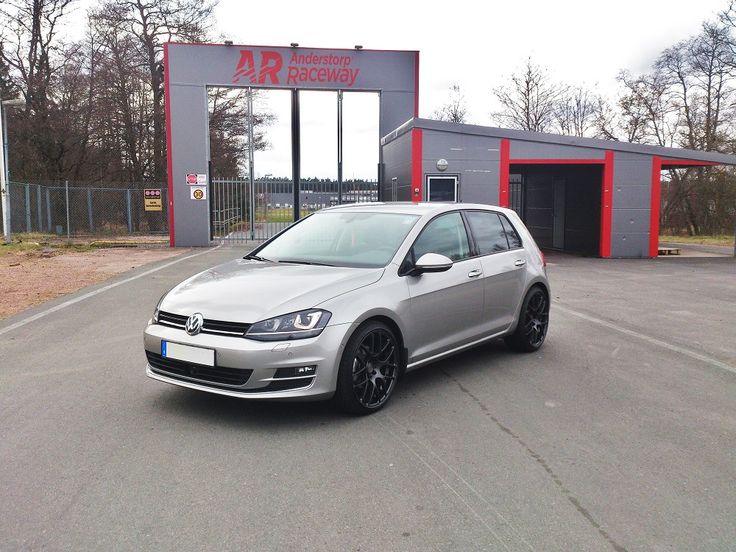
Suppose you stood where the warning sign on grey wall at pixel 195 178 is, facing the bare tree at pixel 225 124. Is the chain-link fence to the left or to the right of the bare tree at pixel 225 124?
left

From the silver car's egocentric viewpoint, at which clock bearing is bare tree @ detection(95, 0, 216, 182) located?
The bare tree is roughly at 4 o'clock from the silver car.

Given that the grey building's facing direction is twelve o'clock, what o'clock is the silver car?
The silver car is roughly at 12 o'clock from the grey building.

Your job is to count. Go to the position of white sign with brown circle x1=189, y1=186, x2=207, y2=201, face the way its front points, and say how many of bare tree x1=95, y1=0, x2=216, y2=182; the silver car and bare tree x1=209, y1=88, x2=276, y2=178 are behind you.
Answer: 2

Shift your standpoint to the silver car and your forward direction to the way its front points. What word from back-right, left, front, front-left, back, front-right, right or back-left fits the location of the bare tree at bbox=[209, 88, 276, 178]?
back-right

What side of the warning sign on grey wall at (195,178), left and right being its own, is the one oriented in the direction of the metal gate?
left

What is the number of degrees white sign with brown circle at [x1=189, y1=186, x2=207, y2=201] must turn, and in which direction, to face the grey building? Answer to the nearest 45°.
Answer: approximately 45° to its left

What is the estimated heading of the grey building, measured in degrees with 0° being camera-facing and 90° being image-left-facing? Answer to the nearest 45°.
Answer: approximately 0°

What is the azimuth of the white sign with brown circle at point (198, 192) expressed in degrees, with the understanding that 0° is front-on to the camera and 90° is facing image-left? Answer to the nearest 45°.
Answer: approximately 0°
